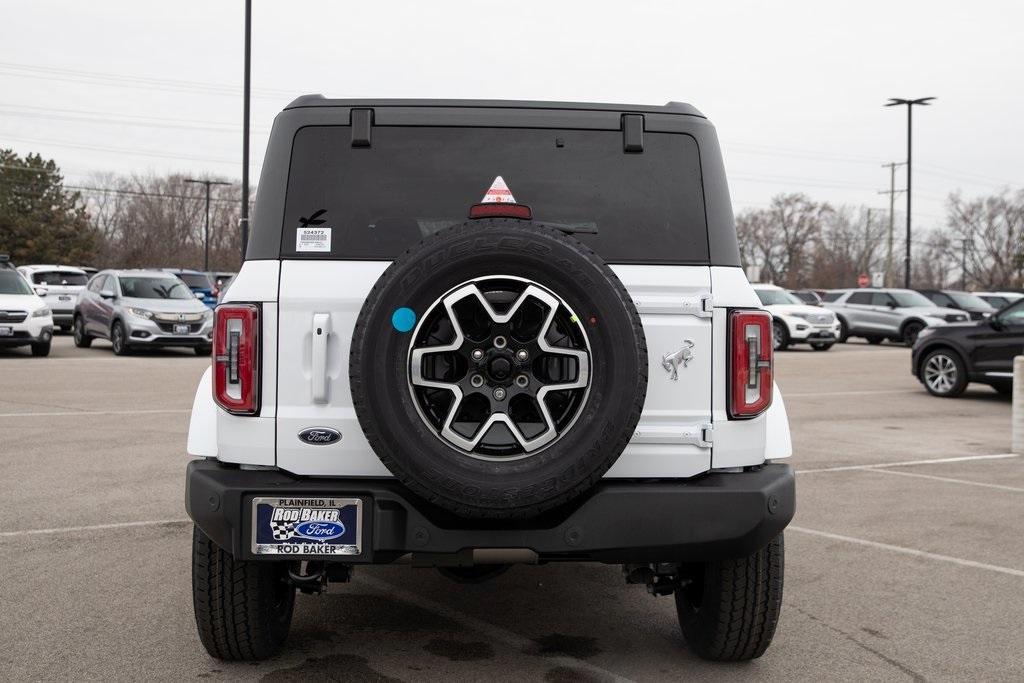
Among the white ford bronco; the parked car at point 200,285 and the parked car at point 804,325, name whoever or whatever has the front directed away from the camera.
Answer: the white ford bronco

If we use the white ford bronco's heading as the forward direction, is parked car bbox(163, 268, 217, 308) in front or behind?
in front

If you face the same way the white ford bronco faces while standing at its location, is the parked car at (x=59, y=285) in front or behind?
in front

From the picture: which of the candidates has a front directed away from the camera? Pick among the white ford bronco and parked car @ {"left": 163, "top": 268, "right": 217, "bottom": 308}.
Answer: the white ford bronco

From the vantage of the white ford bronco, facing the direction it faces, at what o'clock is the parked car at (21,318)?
The parked car is roughly at 11 o'clock from the white ford bronco.

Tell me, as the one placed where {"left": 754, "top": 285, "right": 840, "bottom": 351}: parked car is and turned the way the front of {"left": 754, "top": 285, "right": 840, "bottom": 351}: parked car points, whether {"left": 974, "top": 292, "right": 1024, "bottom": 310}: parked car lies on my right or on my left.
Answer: on my left

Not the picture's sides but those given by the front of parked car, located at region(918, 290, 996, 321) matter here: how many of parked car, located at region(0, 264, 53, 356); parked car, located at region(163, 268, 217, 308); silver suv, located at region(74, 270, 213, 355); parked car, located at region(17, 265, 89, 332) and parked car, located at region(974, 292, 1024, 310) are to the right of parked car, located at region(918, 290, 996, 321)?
4

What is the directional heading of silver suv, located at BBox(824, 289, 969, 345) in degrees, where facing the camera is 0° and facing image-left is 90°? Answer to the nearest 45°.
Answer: approximately 315°

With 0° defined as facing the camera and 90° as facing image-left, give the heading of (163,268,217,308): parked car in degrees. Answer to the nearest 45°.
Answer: approximately 315°

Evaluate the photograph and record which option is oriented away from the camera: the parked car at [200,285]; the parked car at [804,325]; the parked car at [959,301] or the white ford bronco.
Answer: the white ford bronco

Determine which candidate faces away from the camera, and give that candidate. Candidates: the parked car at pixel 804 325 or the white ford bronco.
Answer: the white ford bronco

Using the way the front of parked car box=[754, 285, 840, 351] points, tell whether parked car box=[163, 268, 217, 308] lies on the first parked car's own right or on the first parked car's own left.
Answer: on the first parked car's own right

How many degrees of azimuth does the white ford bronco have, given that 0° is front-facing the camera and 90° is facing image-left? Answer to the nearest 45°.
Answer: approximately 180°

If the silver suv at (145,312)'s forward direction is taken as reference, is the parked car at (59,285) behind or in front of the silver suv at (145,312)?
behind

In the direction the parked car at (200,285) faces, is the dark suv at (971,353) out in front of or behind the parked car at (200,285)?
in front

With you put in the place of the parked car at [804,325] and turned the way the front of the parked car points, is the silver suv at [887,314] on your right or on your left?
on your left
